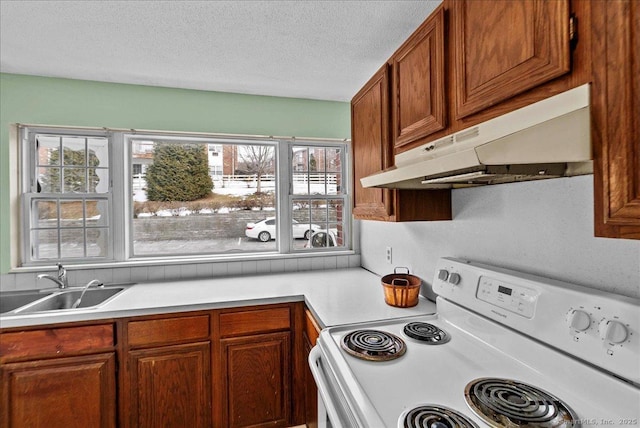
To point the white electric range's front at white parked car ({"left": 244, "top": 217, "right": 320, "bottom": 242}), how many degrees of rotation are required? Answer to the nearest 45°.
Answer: approximately 90° to its right

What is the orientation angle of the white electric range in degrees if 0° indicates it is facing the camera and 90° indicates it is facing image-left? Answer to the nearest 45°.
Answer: approximately 45°

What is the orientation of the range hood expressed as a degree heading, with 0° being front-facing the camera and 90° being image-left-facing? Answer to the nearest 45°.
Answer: approximately 45°

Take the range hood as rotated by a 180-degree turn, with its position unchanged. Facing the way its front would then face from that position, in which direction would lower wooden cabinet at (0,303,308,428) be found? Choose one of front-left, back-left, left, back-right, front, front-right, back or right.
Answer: back-left

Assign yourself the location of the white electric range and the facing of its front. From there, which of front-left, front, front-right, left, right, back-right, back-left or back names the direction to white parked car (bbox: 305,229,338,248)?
right

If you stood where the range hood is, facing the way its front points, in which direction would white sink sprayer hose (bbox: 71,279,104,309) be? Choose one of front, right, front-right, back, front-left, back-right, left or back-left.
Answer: front-right
